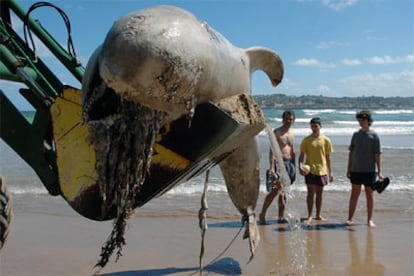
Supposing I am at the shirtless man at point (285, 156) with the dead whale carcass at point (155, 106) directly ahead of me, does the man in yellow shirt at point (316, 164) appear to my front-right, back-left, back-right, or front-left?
back-left

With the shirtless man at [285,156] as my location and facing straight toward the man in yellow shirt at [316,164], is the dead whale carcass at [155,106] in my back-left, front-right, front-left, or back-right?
back-right

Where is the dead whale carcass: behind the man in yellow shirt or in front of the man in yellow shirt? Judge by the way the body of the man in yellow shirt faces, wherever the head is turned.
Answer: in front

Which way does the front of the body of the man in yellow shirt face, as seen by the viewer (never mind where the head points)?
toward the camera

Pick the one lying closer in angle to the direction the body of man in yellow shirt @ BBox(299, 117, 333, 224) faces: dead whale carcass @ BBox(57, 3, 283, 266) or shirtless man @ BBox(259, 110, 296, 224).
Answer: the dead whale carcass

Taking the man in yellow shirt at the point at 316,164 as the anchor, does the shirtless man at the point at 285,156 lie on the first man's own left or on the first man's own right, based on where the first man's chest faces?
on the first man's own right
